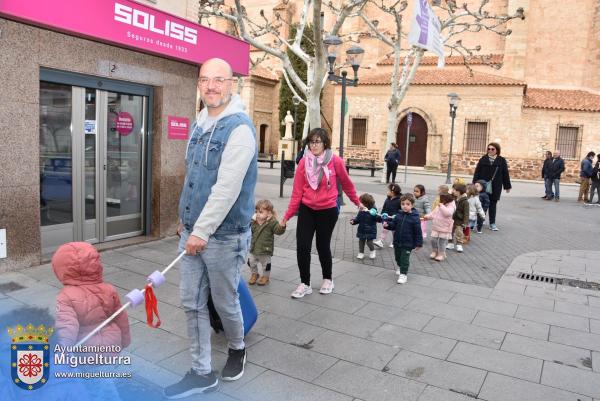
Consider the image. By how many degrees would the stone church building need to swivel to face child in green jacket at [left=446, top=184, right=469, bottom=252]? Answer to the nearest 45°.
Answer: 0° — it already faces them

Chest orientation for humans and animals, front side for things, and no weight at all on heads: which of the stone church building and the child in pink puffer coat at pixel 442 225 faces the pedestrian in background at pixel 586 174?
the stone church building

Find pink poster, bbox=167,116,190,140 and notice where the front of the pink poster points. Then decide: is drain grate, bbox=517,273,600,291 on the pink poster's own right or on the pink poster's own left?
on the pink poster's own left

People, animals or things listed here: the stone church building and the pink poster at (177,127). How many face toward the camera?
2

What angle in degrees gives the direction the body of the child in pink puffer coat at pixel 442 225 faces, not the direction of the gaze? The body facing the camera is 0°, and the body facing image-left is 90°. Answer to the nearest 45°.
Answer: approximately 45°

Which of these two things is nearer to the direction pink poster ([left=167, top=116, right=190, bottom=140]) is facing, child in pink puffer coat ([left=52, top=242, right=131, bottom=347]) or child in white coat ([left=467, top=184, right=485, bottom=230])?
the child in pink puffer coat

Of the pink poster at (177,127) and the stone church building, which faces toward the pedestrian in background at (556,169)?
the stone church building
